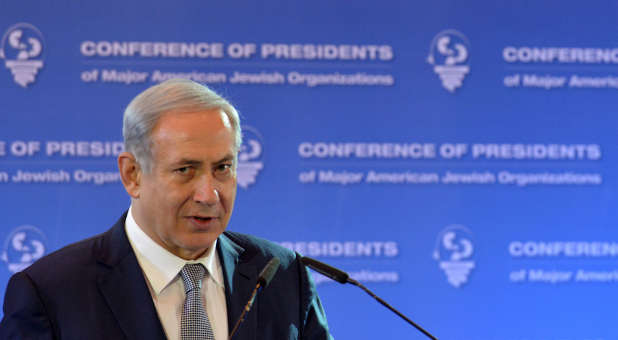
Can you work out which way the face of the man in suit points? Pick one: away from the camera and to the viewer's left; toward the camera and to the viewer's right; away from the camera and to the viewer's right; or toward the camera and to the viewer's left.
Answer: toward the camera and to the viewer's right
